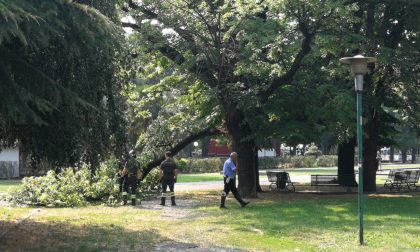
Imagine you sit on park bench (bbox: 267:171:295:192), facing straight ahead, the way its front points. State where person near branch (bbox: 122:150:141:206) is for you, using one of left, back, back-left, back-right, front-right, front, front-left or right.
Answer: right

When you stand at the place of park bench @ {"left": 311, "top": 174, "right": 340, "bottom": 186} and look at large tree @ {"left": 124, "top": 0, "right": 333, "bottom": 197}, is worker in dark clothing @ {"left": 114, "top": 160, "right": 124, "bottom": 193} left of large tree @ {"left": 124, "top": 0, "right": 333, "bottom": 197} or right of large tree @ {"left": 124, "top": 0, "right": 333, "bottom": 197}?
right

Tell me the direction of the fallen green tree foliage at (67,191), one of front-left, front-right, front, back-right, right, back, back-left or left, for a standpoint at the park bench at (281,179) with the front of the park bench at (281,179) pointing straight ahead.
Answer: right

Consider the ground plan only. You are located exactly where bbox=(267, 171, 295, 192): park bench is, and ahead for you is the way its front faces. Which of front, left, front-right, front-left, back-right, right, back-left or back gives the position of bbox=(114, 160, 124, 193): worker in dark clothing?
right
